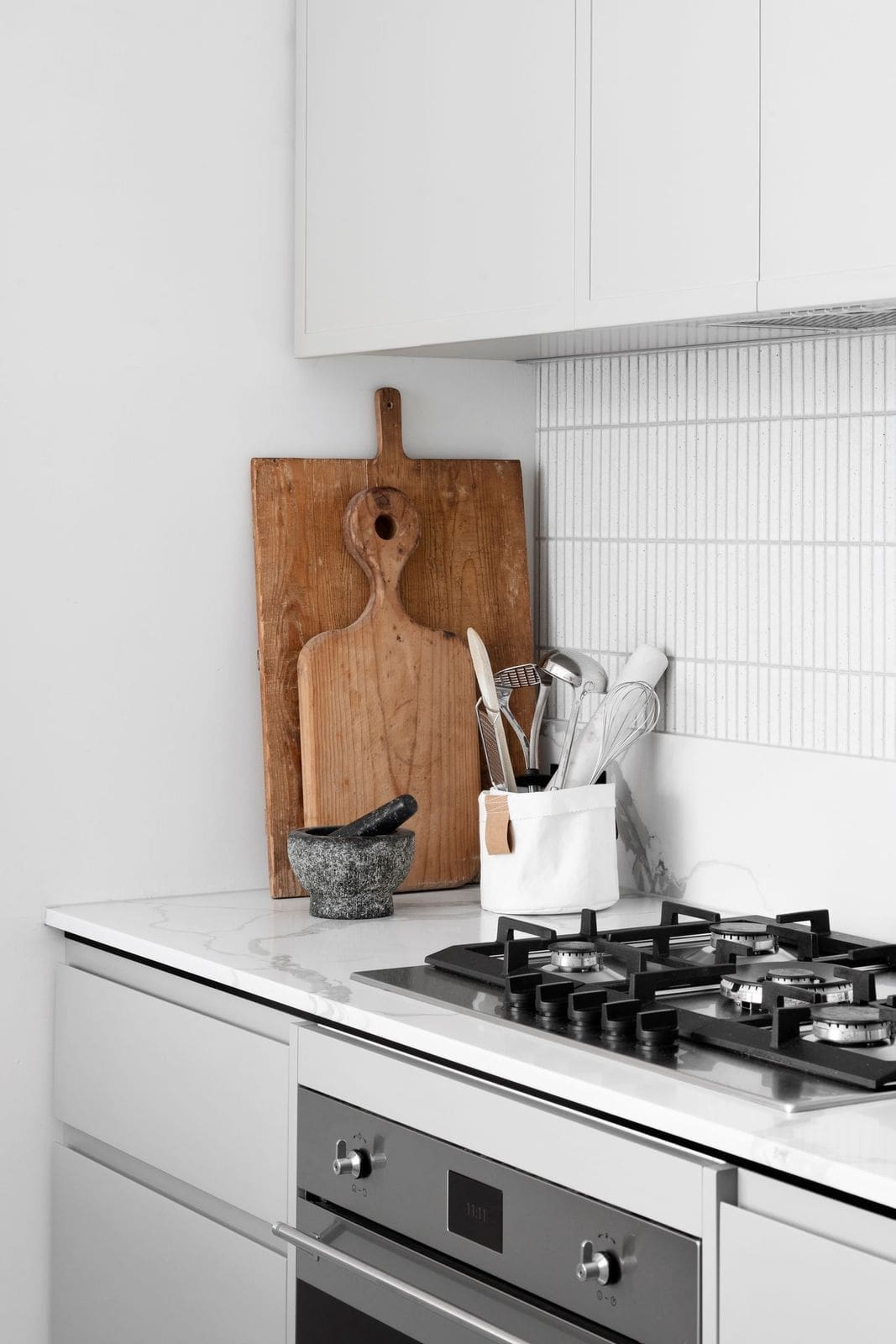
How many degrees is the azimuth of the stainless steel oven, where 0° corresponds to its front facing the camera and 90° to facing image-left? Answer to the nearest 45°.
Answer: approximately 45°

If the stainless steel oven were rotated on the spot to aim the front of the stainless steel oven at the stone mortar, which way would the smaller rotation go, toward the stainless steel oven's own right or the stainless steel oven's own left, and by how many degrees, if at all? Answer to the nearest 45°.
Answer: approximately 135° to the stainless steel oven's own right

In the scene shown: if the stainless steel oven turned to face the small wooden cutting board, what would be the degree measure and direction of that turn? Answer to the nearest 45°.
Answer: approximately 135° to its right

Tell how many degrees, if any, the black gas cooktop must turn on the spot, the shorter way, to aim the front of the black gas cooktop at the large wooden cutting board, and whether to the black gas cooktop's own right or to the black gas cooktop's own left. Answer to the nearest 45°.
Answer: approximately 90° to the black gas cooktop's own right

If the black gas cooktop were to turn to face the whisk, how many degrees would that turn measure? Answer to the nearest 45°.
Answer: approximately 135° to its right

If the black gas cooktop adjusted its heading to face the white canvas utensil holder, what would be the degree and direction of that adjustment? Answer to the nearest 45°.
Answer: approximately 135° to its right
